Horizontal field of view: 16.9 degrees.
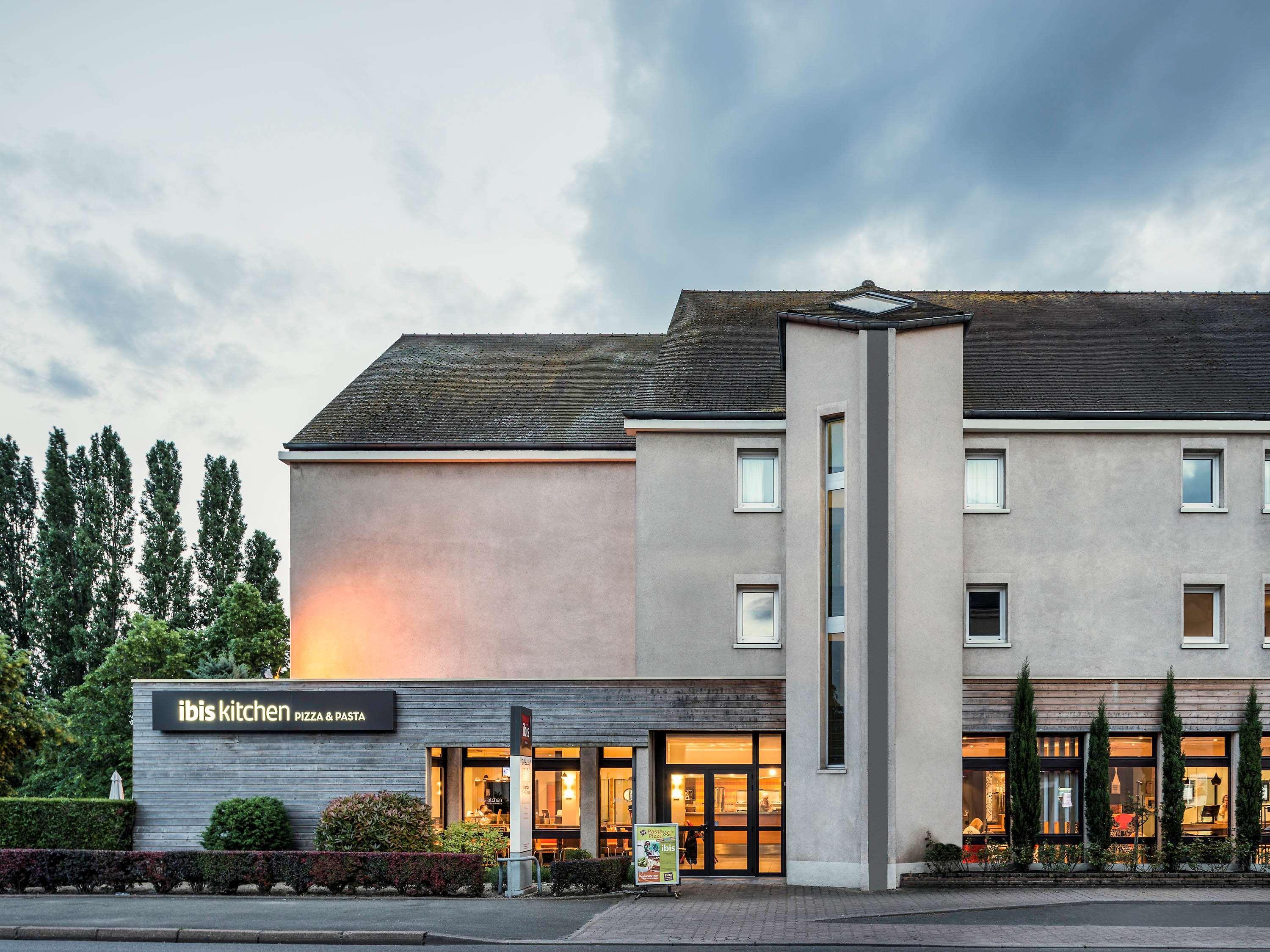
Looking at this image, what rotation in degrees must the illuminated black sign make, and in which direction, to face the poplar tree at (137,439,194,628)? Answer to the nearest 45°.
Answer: approximately 180°

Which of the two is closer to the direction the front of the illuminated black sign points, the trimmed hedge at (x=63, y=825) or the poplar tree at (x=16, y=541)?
the trimmed hedge

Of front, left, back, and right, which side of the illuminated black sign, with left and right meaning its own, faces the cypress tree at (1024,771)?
left

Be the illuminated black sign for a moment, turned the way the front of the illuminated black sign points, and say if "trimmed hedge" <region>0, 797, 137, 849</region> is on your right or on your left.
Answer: on your right

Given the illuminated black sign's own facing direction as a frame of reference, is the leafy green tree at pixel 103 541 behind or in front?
behind

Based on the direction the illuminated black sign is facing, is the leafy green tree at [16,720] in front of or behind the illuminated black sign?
behind

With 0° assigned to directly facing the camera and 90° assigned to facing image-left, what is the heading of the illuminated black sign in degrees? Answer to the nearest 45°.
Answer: approximately 0°
